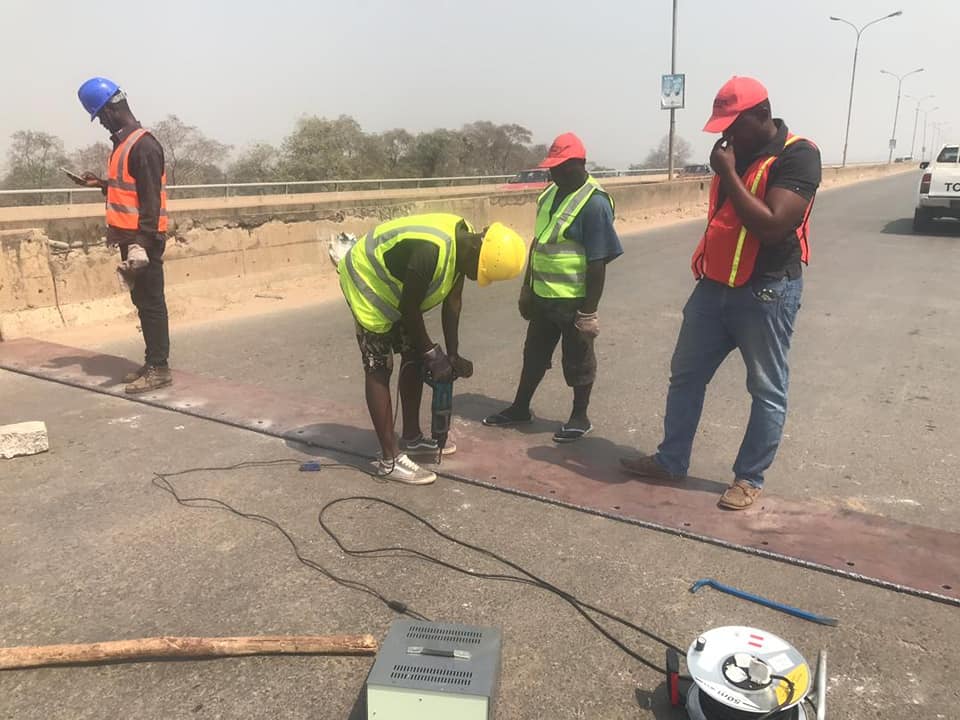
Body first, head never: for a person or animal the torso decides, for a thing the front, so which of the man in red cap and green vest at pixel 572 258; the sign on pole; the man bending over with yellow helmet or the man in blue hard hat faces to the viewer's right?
the man bending over with yellow helmet

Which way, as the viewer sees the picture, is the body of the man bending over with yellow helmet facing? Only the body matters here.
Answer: to the viewer's right

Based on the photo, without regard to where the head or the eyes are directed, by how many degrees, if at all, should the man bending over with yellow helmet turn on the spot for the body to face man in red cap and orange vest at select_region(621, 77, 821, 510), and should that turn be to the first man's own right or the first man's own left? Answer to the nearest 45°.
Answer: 0° — they already face them

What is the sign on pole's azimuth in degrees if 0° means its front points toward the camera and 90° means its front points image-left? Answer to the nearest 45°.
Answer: approximately 0°

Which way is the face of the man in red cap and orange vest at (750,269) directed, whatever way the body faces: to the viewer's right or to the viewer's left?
to the viewer's left

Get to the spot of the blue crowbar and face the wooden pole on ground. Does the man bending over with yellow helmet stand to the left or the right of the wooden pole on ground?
right

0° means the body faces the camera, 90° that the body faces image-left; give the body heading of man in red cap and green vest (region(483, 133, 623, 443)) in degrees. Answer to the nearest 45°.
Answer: approximately 45°

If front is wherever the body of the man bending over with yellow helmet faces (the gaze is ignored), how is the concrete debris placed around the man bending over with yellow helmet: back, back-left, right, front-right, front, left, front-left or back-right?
back

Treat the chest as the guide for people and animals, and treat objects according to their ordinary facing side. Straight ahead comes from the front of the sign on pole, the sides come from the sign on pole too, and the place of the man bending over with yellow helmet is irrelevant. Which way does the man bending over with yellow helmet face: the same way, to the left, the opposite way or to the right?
to the left

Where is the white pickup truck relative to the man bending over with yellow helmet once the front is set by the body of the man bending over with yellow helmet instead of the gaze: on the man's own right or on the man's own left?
on the man's own left
